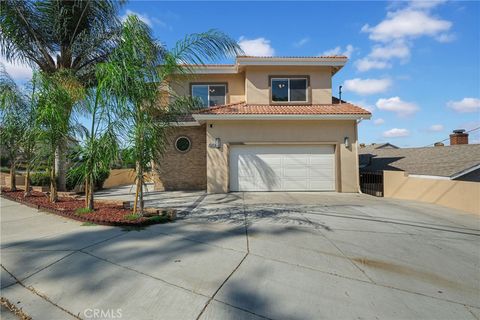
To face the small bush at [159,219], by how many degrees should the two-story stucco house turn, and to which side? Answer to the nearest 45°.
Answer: approximately 45° to its right

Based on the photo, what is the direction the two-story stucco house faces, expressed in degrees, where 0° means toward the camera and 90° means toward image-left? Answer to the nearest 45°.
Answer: approximately 0°

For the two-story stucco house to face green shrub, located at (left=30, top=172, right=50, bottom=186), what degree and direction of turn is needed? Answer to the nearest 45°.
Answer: approximately 90° to its right

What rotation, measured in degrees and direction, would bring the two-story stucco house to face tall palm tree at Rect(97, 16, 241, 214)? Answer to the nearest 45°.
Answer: approximately 45° to its right

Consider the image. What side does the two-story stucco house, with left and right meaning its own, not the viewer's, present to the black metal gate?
left

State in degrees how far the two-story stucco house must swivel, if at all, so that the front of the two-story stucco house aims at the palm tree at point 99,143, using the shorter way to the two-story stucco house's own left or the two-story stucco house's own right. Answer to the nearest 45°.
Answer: approximately 45° to the two-story stucco house's own right

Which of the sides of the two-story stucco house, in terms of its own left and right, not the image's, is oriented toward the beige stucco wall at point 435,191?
left

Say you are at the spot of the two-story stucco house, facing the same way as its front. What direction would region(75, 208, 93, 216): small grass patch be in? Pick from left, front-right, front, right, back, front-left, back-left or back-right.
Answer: front-right

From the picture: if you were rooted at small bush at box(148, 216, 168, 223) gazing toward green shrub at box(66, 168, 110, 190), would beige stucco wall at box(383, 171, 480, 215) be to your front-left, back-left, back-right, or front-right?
back-right

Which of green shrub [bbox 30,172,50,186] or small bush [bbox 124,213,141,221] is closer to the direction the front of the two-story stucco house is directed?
the small bush

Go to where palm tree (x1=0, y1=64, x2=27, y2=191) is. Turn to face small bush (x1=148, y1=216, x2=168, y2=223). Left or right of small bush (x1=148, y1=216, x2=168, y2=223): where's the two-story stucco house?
left

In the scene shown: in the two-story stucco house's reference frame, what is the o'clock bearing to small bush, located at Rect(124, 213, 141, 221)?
The small bush is roughly at 1 o'clock from the two-story stucco house.
